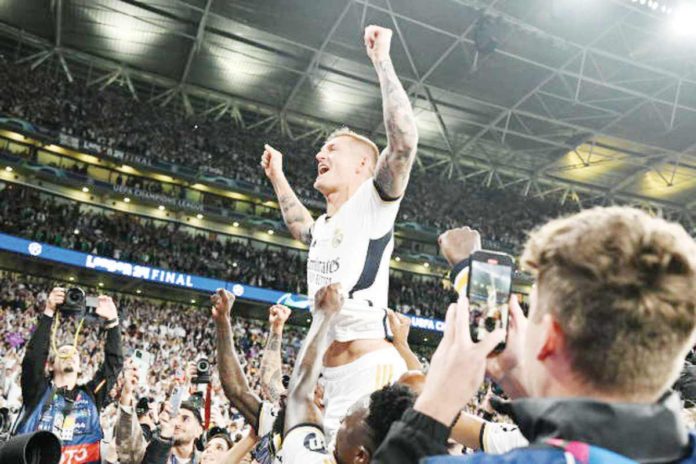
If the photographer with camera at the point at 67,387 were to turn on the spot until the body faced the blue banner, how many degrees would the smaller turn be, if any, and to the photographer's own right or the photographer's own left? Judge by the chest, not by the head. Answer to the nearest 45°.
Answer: approximately 180°

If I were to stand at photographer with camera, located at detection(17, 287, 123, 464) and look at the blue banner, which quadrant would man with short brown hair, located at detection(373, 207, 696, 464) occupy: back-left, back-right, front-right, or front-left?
back-right

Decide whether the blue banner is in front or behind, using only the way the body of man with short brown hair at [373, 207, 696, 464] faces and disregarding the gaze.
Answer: in front

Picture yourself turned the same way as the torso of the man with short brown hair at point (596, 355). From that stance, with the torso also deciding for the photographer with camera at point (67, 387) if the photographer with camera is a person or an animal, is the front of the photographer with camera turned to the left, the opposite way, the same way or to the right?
the opposite way

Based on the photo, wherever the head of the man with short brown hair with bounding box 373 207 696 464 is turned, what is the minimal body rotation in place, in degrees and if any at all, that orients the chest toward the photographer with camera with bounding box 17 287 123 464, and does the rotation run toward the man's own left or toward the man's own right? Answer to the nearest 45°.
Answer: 0° — they already face them

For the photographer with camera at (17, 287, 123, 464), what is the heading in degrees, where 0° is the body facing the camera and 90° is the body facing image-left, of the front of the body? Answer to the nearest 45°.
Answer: approximately 0°

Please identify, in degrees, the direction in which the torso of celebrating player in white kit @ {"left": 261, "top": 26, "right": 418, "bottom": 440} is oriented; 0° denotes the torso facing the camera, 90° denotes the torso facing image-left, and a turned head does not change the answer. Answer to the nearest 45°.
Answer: approximately 45°

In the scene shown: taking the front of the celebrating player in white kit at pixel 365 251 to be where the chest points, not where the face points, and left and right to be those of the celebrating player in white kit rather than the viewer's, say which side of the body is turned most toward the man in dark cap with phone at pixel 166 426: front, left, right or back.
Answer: right

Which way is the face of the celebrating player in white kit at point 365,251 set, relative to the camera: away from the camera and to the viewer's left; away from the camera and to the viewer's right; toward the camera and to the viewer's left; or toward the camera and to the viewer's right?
toward the camera and to the viewer's left

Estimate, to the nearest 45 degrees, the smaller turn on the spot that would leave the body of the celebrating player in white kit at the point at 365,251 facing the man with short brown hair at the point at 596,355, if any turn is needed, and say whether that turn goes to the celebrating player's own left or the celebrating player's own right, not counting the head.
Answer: approximately 45° to the celebrating player's own left

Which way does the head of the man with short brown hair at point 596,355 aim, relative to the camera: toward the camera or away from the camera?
away from the camera
